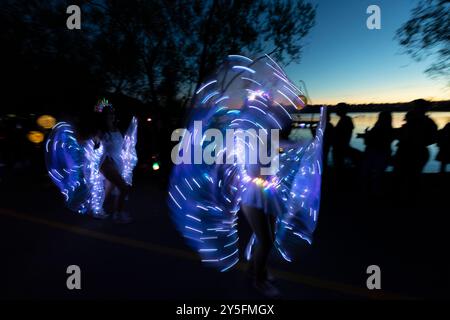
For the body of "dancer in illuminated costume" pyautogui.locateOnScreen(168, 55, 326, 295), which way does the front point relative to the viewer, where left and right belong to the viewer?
facing the viewer and to the right of the viewer

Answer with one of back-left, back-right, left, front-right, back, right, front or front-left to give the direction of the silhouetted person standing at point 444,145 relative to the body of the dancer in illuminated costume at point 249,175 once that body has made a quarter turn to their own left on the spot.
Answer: front

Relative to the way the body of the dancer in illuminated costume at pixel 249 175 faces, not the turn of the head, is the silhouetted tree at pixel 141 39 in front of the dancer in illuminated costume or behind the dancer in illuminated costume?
behind

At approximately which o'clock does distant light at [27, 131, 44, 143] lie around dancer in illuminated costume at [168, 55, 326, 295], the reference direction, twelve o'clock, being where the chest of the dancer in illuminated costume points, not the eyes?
The distant light is roughly at 6 o'clock from the dancer in illuminated costume.

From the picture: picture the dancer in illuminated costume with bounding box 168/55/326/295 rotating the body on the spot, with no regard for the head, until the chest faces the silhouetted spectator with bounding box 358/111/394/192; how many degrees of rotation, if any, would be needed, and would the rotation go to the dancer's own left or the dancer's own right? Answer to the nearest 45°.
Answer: approximately 90° to the dancer's own left

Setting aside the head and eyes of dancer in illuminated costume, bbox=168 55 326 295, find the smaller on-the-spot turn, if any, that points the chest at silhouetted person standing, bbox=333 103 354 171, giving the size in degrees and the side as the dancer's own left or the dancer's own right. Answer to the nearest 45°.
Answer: approximately 90° to the dancer's own left

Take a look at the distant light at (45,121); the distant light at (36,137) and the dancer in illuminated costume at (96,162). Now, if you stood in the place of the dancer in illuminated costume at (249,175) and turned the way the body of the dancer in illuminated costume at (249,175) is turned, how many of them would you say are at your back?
3

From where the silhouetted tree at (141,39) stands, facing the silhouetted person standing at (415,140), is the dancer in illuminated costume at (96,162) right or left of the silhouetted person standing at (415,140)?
right

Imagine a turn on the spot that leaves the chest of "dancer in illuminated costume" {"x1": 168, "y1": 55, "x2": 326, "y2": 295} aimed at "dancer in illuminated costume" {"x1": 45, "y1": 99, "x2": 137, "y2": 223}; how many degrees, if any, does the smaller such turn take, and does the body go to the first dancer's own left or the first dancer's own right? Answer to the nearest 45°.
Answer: approximately 180°

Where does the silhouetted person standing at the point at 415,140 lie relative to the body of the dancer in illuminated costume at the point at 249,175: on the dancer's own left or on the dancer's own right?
on the dancer's own left
